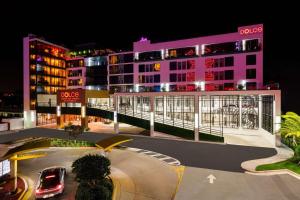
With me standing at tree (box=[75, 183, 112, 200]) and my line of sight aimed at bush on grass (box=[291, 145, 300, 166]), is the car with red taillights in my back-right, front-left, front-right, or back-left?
back-left
